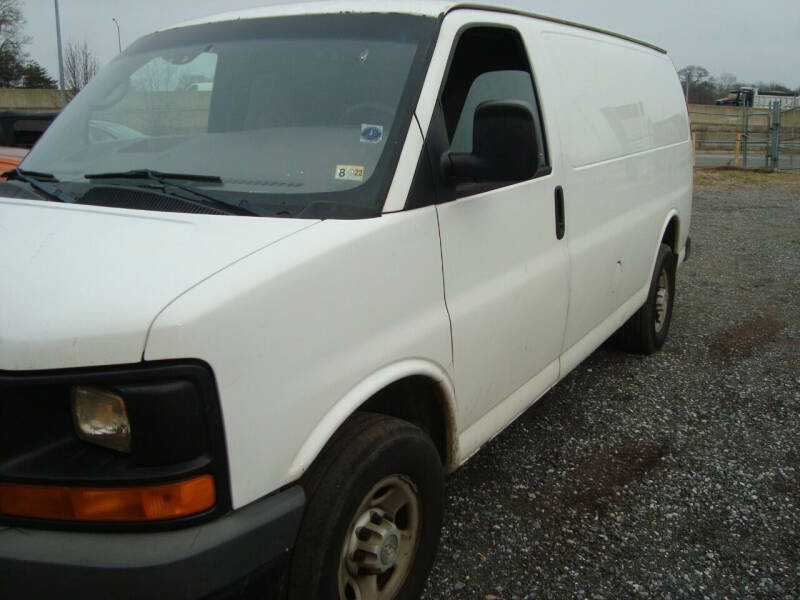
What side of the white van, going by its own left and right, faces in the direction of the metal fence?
back

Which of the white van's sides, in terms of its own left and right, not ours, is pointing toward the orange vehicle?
right

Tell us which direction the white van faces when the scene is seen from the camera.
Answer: facing the viewer and to the left of the viewer
